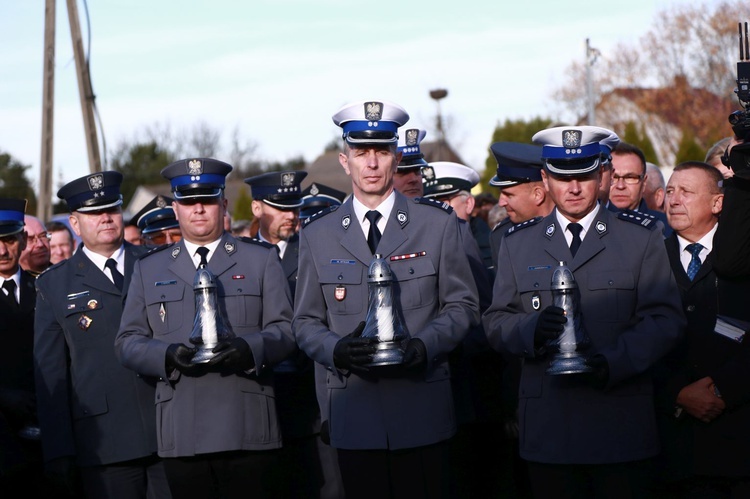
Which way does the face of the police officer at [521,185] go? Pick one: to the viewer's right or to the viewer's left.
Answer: to the viewer's left

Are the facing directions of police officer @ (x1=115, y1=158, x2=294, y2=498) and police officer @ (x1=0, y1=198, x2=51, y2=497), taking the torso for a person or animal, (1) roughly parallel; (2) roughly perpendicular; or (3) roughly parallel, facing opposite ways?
roughly parallel

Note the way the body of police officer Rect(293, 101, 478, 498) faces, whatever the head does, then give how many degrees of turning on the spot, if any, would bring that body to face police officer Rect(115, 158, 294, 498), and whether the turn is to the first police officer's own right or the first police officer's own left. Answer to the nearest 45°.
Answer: approximately 135° to the first police officer's own right

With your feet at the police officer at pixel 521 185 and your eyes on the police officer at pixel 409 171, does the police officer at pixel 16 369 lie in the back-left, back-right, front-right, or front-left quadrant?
front-left

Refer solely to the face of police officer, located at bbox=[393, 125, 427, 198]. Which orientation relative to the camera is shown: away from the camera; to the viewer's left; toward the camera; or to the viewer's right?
toward the camera

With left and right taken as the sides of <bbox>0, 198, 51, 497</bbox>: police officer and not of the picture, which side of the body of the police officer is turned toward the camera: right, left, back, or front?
front

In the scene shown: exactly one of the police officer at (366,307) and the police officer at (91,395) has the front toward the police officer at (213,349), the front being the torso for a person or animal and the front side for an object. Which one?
the police officer at (91,395)

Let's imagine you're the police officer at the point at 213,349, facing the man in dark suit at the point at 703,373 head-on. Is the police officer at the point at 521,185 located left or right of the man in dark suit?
left

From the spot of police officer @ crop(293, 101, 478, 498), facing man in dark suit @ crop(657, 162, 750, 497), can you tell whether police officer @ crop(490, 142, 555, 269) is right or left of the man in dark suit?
left

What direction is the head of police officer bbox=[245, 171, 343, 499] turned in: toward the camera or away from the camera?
toward the camera

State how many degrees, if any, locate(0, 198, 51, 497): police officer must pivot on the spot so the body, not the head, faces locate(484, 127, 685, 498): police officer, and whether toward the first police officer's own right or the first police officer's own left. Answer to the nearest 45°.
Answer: approximately 45° to the first police officer's own left

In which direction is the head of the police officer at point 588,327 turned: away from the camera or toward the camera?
toward the camera

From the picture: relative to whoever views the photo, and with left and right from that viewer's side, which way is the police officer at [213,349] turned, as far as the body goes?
facing the viewer

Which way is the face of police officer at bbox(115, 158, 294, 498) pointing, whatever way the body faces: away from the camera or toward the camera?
toward the camera

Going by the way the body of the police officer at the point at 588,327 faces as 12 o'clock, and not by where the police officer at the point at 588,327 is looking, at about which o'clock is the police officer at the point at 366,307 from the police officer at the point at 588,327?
the police officer at the point at 366,307 is roughly at 3 o'clock from the police officer at the point at 588,327.

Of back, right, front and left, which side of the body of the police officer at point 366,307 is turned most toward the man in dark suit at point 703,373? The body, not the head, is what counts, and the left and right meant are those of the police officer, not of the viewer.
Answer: left

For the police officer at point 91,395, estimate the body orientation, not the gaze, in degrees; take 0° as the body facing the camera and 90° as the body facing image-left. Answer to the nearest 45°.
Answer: approximately 315°

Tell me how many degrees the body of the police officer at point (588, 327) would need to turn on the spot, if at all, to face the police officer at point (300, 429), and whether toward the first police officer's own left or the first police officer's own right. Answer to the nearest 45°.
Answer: approximately 135° to the first police officer's own right

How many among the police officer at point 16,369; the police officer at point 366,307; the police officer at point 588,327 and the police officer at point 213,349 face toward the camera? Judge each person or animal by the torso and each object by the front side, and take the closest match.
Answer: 4
